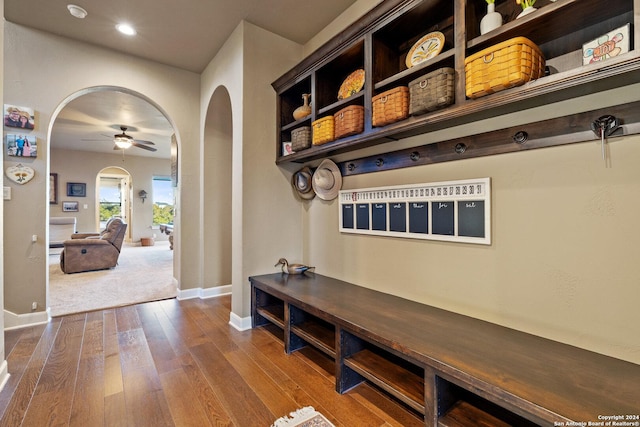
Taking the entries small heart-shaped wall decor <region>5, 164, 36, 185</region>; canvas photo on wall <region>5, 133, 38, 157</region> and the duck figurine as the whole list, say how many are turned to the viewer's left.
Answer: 1

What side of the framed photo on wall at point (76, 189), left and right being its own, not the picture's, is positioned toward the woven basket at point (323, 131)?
front

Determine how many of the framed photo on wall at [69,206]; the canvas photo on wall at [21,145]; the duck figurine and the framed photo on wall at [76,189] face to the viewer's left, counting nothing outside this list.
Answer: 1

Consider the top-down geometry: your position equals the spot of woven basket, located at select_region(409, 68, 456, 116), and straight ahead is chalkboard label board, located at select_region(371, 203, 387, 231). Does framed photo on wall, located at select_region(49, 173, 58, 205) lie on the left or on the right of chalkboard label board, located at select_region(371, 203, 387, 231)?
left

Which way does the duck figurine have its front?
to the viewer's left

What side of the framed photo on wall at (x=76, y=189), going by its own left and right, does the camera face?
front

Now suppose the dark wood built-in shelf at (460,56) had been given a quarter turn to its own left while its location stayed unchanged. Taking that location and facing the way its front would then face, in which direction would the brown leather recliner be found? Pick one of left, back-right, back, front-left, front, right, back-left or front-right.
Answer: back-right

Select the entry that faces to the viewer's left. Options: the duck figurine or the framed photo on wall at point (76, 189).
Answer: the duck figurine

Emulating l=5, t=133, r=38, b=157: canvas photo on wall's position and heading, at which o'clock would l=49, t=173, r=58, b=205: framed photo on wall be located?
l=49, t=173, r=58, b=205: framed photo on wall is roughly at 6 o'clock from l=5, t=133, r=38, b=157: canvas photo on wall.

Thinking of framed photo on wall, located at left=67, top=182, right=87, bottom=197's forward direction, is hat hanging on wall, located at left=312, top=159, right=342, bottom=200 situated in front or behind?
in front

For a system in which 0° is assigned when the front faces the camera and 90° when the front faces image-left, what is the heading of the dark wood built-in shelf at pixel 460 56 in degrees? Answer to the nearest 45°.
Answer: approximately 45°

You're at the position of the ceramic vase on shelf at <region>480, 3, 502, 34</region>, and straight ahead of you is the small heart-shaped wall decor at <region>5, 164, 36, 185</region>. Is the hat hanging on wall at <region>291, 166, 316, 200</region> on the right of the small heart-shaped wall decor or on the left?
right

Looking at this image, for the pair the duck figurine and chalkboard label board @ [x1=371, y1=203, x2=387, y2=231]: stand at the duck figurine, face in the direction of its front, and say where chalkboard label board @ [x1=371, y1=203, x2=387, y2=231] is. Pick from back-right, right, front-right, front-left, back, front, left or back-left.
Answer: back-left
